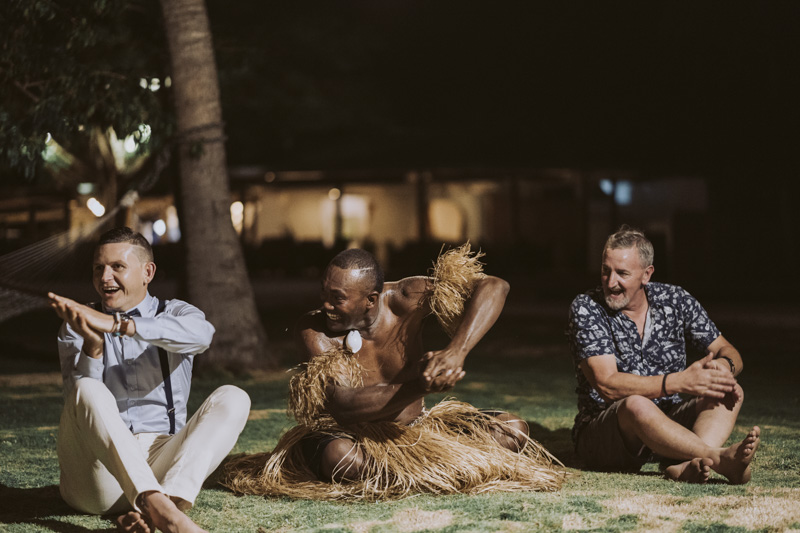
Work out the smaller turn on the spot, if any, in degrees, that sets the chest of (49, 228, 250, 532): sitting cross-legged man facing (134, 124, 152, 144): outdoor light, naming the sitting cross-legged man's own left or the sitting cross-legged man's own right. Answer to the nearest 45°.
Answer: approximately 180°

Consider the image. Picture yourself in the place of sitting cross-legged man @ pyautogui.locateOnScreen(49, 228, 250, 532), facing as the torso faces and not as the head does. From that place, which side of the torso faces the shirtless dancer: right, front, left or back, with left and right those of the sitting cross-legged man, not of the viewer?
left

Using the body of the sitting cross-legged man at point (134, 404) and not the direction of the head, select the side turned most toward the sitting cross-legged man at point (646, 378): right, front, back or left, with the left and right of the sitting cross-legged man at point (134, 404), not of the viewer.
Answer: left

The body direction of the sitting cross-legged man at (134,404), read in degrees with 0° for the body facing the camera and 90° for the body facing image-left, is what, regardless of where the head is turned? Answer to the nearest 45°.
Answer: approximately 0°

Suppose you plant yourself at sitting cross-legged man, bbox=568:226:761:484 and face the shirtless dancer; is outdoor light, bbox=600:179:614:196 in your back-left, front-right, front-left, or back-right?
back-right

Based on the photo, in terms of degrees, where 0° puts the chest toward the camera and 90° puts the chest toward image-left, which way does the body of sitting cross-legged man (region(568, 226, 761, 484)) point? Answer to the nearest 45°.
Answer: approximately 315°

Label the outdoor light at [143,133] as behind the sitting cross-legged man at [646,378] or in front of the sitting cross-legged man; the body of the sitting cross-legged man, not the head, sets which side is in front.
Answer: behind

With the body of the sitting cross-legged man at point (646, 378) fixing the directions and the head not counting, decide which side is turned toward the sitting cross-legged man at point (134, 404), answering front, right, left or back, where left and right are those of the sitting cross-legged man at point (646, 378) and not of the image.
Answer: right
